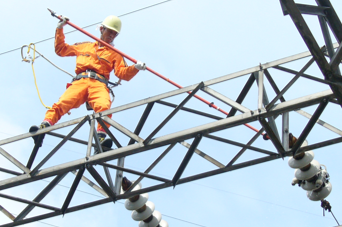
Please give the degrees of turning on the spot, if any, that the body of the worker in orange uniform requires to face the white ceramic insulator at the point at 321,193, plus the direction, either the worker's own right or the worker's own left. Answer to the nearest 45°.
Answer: approximately 90° to the worker's own left

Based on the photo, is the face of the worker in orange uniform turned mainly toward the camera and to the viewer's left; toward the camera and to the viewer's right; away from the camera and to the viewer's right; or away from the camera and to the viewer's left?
toward the camera and to the viewer's right

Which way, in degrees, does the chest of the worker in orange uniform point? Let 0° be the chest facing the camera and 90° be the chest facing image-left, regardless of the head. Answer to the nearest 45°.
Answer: approximately 0°
